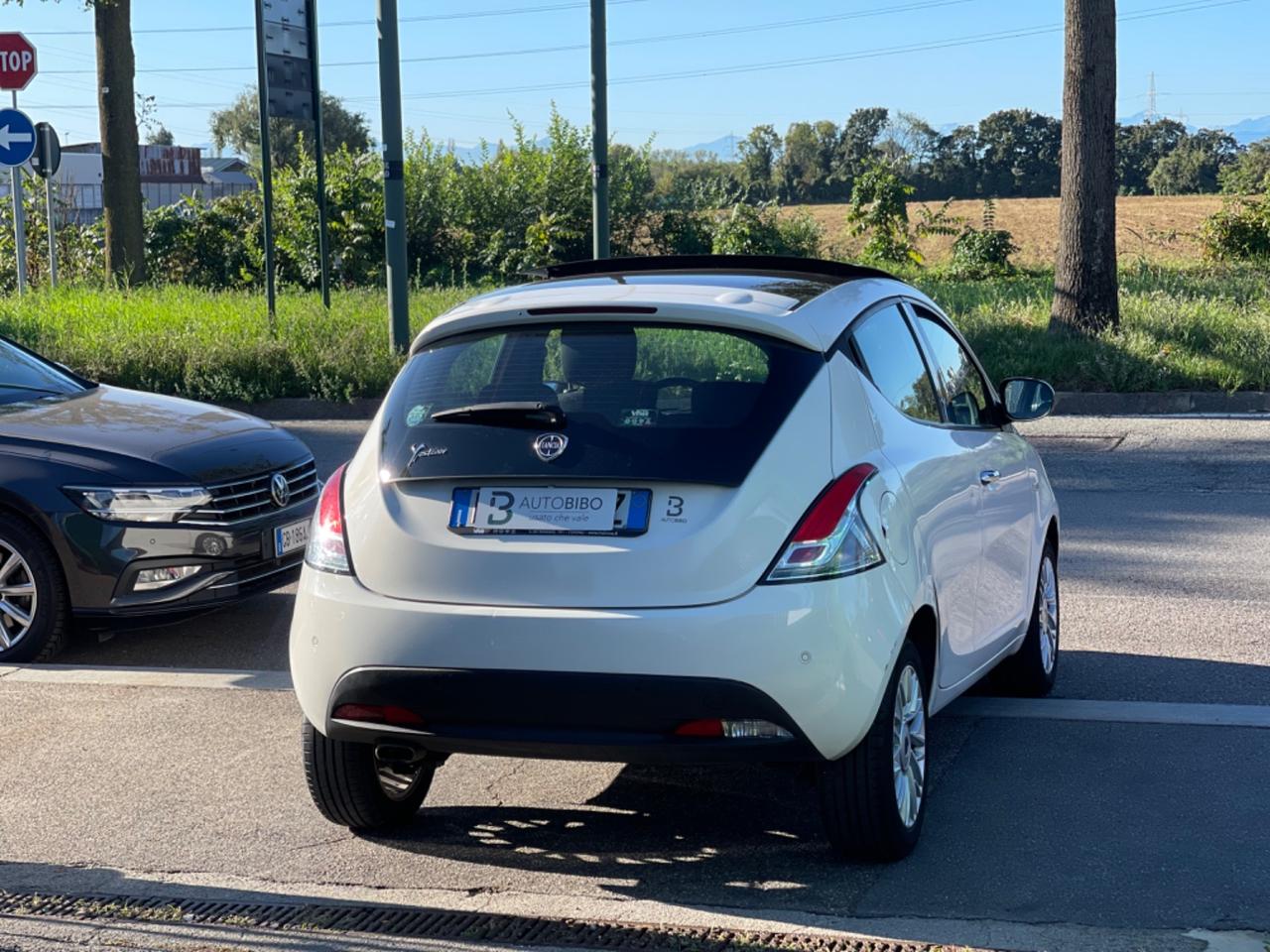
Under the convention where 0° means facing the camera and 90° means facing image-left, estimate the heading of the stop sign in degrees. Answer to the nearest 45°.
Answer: approximately 0°

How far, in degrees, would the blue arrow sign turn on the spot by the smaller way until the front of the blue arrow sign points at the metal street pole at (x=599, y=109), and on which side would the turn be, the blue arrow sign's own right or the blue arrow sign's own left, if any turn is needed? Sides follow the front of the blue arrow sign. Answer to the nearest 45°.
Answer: approximately 90° to the blue arrow sign's own left

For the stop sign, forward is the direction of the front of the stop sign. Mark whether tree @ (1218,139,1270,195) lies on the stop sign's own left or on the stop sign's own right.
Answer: on the stop sign's own left

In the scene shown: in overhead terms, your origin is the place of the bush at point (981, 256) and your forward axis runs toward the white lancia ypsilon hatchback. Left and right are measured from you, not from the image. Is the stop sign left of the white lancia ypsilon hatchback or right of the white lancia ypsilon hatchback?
right

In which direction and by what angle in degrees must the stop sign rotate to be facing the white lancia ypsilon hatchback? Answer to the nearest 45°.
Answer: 0° — it already faces it

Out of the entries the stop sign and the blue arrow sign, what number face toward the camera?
2

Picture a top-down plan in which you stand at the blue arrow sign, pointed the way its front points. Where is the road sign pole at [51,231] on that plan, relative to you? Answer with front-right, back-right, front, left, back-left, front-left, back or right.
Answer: back

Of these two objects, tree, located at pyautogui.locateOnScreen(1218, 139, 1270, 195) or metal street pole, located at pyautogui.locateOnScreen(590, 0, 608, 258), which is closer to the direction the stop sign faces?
the metal street pole
